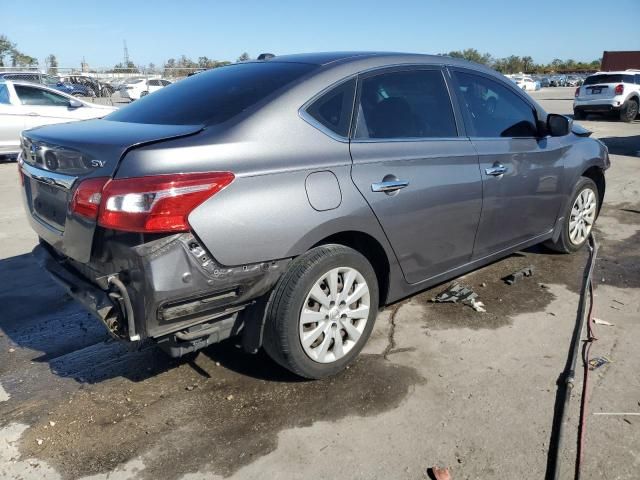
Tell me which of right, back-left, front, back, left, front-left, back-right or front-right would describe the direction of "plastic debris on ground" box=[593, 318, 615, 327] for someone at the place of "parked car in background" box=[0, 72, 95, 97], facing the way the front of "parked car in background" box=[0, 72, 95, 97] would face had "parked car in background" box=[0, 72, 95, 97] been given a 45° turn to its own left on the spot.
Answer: back-right

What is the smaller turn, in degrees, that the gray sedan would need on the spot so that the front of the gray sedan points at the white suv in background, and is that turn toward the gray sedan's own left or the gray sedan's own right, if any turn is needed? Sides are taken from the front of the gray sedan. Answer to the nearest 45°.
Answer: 0° — it already faces it

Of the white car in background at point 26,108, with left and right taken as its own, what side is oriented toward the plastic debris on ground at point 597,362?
right

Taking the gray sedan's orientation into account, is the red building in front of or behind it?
in front

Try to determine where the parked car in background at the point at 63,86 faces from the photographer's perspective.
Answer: facing to the right of the viewer

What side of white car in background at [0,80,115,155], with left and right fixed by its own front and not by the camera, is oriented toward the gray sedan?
right

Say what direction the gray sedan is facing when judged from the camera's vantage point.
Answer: facing away from the viewer and to the right of the viewer

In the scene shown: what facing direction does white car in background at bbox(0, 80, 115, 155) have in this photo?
to the viewer's right
